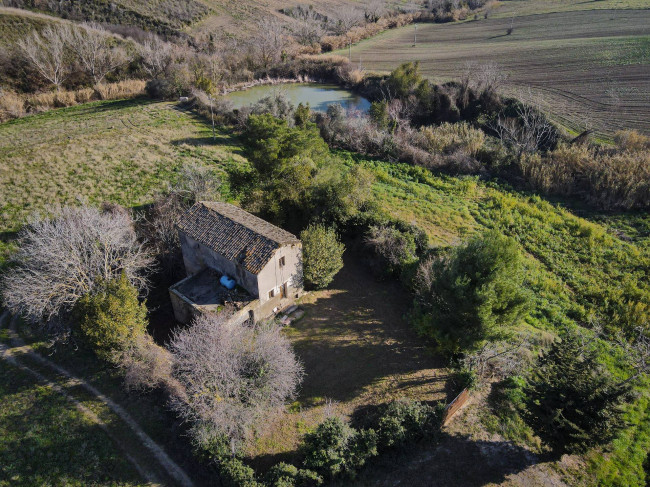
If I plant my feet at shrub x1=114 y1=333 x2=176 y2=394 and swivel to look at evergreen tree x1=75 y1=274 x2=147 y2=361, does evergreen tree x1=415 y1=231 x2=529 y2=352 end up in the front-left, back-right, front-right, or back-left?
back-right

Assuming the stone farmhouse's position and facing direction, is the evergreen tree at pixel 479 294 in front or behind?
in front

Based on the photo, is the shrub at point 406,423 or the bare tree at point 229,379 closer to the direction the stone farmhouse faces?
the shrub

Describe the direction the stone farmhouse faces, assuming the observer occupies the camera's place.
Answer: facing the viewer and to the right of the viewer

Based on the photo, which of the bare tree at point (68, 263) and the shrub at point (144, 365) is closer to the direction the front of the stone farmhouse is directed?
the shrub

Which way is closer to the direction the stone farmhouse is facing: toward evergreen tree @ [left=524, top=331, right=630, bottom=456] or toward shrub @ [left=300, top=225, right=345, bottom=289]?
the evergreen tree

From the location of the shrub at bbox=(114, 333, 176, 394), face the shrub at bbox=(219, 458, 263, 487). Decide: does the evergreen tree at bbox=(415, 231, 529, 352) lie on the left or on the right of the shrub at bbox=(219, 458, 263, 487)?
left

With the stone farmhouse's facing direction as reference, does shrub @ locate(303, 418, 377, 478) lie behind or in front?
in front

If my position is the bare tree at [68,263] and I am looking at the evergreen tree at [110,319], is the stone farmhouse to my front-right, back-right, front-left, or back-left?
front-left

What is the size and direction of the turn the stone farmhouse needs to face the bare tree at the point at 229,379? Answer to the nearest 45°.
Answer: approximately 45° to its right

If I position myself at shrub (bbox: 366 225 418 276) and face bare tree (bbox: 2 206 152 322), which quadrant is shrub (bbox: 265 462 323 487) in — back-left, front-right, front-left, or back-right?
front-left

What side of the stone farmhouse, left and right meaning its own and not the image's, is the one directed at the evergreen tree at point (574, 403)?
front

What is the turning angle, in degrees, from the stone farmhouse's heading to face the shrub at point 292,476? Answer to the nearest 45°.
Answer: approximately 45° to its right

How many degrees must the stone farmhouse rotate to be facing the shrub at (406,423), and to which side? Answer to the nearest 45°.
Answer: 0° — it already faces it

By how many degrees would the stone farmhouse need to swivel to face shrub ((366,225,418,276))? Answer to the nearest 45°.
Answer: approximately 45° to its left

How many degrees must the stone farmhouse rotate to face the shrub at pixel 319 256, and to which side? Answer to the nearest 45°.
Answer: approximately 45° to its left

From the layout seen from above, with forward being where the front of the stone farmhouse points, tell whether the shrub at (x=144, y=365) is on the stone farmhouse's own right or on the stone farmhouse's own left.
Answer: on the stone farmhouse's own right
